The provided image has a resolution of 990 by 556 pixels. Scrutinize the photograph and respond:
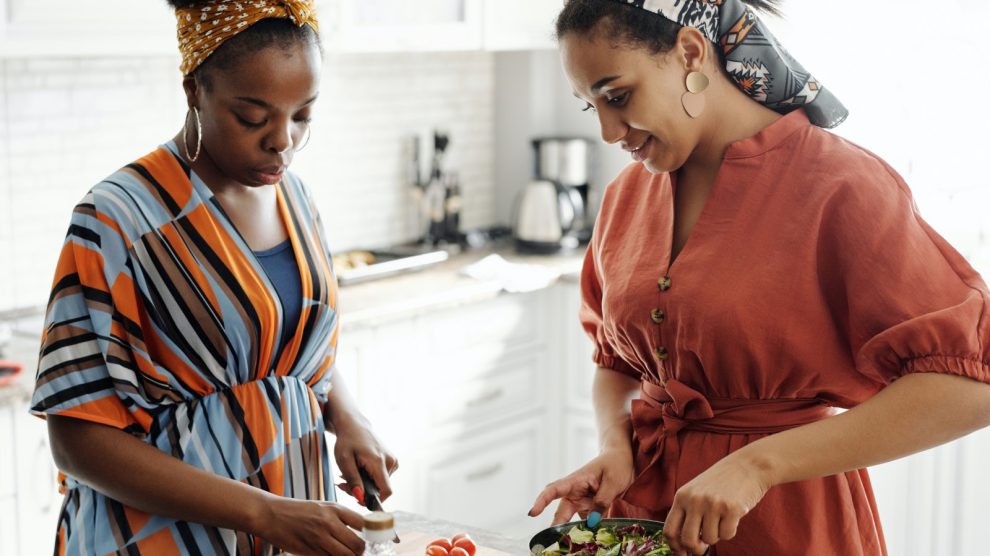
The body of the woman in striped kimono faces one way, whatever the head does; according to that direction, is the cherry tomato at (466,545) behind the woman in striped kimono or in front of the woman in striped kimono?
in front

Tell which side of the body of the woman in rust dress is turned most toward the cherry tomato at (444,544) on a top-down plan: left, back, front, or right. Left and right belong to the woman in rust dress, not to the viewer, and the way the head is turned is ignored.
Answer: front

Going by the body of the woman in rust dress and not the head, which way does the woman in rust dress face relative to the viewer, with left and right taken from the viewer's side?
facing the viewer and to the left of the viewer

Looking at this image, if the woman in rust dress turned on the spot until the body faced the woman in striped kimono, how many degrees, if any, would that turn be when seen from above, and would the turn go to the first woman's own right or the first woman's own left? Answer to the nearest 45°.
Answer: approximately 45° to the first woman's own right

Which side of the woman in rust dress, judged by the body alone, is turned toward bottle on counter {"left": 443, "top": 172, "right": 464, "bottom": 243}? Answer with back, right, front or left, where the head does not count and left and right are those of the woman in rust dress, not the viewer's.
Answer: right

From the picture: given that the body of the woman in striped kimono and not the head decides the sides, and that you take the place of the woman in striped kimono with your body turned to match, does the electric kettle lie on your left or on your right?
on your left

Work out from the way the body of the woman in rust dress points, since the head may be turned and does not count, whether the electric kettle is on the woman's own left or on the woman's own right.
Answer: on the woman's own right

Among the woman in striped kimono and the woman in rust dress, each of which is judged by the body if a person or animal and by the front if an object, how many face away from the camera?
0

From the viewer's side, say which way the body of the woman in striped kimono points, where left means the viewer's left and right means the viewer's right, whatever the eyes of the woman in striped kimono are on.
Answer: facing the viewer and to the right of the viewer

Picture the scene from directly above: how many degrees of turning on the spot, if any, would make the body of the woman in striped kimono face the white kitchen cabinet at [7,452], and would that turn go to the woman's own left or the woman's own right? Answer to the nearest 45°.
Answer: approximately 180°

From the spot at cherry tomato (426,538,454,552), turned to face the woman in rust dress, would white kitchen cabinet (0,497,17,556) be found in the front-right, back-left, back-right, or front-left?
back-left
